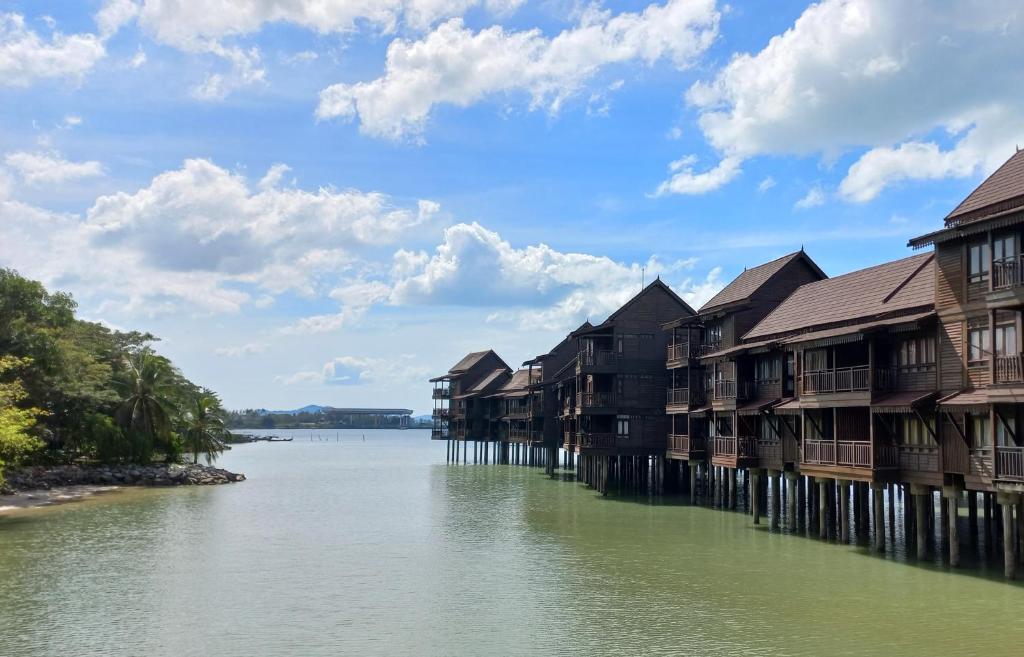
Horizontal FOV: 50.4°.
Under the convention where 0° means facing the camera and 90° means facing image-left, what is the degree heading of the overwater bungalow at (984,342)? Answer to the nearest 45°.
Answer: approximately 45°
